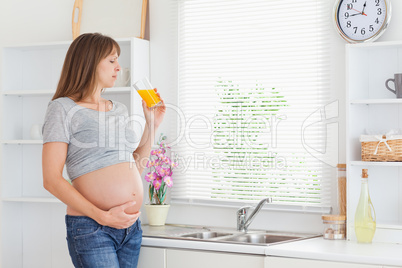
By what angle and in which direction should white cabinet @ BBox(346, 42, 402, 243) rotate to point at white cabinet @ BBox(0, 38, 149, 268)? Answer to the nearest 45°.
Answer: approximately 90° to its right

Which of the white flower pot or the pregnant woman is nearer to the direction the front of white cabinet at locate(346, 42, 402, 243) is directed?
the pregnant woman

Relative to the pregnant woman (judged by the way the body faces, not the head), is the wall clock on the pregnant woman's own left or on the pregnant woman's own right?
on the pregnant woman's own left

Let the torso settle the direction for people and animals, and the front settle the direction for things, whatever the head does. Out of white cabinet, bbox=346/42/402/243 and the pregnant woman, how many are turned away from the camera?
0

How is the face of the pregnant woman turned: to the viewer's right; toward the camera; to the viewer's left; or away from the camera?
to the viewer's right

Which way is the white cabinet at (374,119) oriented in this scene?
toward the camera

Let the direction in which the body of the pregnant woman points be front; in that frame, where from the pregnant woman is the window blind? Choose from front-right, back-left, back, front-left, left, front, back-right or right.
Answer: left

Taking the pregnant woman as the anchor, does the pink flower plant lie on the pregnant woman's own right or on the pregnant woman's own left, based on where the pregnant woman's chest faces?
on the pregnant woman's own left

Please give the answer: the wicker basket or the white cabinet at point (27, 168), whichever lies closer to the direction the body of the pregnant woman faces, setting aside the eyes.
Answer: the wicker basket

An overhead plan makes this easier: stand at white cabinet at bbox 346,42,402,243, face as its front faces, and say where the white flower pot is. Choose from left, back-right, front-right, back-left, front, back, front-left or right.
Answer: right

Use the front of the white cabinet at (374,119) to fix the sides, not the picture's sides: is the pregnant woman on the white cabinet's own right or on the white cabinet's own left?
on the white cabinet's own right

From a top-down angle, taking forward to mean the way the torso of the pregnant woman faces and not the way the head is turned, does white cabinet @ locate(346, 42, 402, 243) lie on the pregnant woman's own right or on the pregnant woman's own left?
on the pregnant woman's own left

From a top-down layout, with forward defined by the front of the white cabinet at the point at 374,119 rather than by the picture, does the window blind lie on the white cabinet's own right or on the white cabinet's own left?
on the white cabinet's own right

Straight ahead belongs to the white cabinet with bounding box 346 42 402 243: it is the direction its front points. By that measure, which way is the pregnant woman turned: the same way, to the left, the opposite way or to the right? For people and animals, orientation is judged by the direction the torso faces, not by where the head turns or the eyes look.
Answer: to the left

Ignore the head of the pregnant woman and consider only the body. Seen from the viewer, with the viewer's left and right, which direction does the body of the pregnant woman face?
facing the viewer and to the right of the viewer
